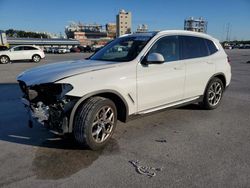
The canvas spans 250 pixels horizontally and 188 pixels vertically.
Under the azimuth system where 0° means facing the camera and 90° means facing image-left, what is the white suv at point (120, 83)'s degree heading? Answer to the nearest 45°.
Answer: approximately 45°

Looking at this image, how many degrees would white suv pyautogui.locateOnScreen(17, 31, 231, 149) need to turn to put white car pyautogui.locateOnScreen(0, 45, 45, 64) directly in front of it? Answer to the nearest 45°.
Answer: approximately 90° to its right

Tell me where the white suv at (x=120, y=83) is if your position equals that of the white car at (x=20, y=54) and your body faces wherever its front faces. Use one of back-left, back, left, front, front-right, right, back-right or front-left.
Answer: left

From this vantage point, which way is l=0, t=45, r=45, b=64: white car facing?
to the viewer's left

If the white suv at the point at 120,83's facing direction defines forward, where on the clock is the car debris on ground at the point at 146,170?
The car debris on ground is roughly at 10 o'clock from the white suv.
